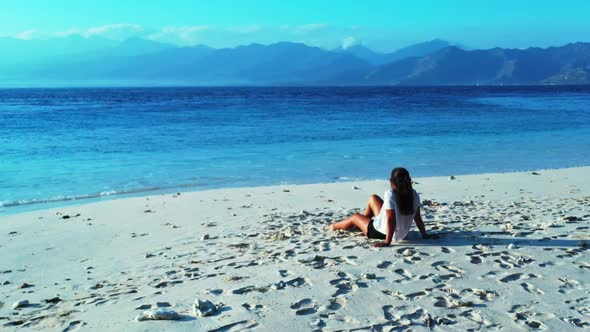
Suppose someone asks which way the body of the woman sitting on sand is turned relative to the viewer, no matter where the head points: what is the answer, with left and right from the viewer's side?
facing away from the viewer and to the left of the viewer

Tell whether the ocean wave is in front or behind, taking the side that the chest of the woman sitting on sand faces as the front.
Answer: in front

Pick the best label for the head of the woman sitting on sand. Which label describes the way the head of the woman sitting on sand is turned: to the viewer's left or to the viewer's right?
to the viewer's left
